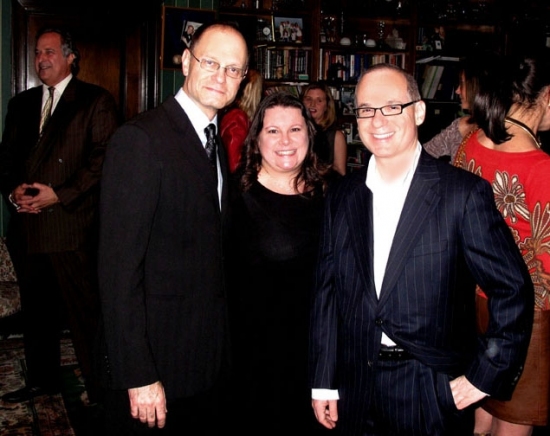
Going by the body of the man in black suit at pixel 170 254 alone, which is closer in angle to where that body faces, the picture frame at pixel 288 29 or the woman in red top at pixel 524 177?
the woman in red top

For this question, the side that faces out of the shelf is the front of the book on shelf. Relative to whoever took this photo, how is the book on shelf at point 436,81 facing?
facing the viewer

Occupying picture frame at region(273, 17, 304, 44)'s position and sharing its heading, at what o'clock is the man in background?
The man in background is roughly at 1 o'clock from the picture frame.

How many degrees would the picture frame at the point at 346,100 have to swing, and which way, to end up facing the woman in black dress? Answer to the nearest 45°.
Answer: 0° — it already faces them

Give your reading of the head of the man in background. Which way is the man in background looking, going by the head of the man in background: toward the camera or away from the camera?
toward the camera

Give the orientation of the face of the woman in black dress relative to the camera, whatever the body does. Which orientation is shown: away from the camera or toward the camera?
toward the camera

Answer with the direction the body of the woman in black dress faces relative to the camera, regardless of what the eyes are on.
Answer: toward the camera

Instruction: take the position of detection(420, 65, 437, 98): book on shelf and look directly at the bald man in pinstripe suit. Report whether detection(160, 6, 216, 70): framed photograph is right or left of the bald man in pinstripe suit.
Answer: right

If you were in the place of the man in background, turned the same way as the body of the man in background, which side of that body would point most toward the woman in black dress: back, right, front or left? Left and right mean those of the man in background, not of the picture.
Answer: left

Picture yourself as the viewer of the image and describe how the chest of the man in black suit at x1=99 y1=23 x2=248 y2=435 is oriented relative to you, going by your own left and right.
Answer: facing the viewer and to the right of the viewer

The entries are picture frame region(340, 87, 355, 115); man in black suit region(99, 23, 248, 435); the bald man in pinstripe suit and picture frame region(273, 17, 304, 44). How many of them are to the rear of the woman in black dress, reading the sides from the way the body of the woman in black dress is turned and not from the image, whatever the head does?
2

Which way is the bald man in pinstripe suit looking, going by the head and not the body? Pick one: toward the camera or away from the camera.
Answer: toward the camera

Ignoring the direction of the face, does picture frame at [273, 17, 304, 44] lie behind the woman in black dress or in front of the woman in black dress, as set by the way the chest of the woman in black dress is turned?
behind

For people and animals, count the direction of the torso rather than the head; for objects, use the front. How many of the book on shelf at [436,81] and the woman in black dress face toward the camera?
2

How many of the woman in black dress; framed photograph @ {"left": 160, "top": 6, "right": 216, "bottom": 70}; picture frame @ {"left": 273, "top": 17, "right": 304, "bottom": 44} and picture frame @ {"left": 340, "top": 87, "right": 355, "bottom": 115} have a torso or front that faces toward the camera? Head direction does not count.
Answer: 4

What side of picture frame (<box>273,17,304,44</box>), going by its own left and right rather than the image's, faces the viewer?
front
